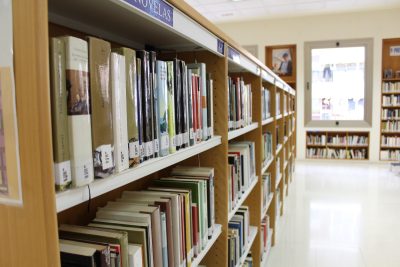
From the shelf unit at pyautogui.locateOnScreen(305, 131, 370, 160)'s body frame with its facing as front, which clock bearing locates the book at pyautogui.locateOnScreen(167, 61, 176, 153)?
The book is roughly at 12 o'clock from the shelf unit.

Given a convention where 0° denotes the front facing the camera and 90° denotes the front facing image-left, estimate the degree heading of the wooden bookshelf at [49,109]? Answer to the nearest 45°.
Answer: approximately 315°

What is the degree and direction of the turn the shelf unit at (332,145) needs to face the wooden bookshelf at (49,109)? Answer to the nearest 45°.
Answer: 0° — it already faces it

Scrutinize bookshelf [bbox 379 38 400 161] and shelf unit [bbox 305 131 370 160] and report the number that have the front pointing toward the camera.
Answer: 2

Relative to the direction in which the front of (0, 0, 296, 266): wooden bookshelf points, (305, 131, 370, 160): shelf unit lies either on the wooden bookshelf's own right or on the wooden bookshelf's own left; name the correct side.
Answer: on the wooden bookshelf's own left

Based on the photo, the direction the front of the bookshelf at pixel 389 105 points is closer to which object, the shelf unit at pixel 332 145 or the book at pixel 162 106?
the book

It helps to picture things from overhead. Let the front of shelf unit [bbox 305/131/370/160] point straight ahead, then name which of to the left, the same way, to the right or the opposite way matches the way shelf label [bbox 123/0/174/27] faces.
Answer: to the left

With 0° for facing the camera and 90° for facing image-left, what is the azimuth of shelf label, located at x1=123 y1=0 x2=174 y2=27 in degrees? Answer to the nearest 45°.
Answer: approximately 315°

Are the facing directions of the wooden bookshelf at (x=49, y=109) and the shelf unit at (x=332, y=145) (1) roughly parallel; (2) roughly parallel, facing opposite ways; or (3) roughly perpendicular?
roughly perpendicular
